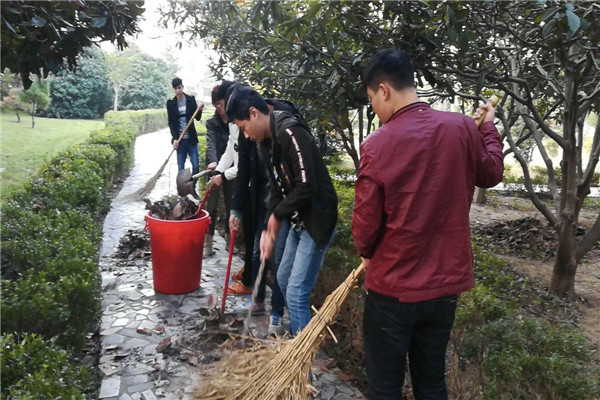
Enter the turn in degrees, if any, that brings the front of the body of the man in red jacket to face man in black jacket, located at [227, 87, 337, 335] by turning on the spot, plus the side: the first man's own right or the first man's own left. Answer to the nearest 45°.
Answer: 0° — they already face them

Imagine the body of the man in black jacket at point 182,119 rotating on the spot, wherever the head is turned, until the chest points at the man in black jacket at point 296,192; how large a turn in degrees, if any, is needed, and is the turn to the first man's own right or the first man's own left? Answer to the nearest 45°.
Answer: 0° — they already face them

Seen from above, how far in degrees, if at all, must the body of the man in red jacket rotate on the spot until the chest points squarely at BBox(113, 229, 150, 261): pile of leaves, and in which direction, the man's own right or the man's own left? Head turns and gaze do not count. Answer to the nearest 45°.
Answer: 0° — they already face it

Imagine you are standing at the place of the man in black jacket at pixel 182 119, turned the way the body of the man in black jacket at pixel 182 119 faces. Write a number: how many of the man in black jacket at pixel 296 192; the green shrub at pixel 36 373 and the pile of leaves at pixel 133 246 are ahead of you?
3

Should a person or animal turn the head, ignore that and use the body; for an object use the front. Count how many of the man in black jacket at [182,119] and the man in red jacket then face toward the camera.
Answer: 1

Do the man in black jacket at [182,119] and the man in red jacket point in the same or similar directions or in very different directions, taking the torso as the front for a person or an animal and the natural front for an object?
very different directions

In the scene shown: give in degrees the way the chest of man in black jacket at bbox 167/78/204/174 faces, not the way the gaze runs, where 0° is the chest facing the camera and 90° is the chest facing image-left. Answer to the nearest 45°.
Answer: approximately 0°

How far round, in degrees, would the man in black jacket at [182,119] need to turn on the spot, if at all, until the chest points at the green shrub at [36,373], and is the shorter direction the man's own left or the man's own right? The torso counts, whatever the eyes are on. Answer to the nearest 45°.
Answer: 0° — they already face it

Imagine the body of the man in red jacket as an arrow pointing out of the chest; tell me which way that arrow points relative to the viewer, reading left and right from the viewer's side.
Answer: facing away from the viewer and to the left of the viewer

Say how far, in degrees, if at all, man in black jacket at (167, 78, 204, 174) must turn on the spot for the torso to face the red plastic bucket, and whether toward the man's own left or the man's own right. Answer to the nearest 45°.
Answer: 0° — they already face it

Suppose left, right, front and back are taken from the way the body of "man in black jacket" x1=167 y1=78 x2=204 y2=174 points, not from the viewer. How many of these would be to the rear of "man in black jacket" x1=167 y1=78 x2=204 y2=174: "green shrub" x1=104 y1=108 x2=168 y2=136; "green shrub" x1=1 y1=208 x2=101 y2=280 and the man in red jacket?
1

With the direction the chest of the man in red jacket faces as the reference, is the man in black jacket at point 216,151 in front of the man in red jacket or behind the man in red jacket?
in front
